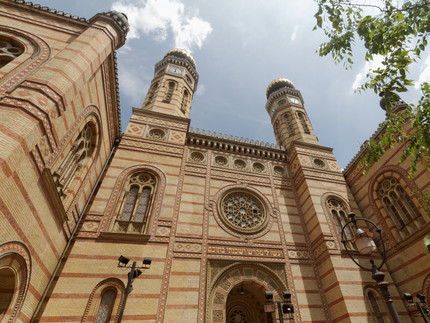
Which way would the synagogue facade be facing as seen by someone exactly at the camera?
facing the viewer
